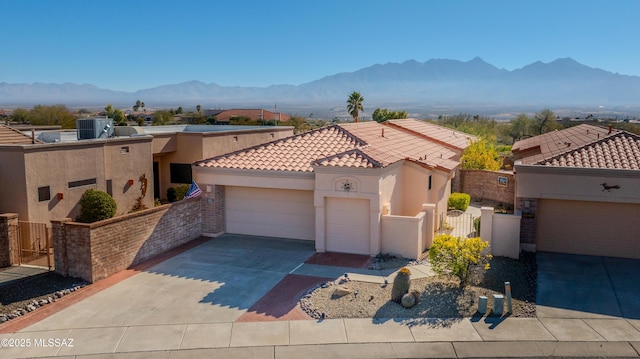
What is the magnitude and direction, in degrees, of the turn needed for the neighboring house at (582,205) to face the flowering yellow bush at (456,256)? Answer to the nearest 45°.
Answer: approximately 45° to its right

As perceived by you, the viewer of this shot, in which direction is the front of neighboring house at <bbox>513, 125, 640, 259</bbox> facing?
facing the viewer

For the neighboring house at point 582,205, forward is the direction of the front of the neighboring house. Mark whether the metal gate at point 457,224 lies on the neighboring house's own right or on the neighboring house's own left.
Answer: on the neighboring house's own right

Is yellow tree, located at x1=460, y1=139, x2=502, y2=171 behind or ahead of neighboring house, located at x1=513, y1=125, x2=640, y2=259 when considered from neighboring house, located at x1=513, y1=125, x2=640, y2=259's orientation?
behind

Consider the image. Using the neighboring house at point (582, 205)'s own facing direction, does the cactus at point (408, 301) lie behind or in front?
in front

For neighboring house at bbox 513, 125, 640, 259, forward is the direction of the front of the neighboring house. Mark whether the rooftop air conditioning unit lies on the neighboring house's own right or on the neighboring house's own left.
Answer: on the neighboring house's own right

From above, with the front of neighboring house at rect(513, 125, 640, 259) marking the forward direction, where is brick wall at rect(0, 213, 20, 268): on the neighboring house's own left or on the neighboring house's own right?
on the neighboring house's own right

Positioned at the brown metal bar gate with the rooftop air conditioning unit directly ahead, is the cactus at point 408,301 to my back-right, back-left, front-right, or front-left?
back-right

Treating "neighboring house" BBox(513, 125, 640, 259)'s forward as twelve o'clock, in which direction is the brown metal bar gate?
The brown metal bar gate is roughly at 2 o'clock from the neighboring house.

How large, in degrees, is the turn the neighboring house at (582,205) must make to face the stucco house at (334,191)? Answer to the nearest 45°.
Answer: approximately 90° to its right

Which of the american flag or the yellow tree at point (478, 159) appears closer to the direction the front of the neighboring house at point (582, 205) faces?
the american flag

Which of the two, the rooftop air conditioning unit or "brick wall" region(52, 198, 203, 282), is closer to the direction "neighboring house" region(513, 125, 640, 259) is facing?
the brick wall

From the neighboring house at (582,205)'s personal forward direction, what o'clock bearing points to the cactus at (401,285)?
The cactus is roughly at 1 o'clock from the neighboring house.
